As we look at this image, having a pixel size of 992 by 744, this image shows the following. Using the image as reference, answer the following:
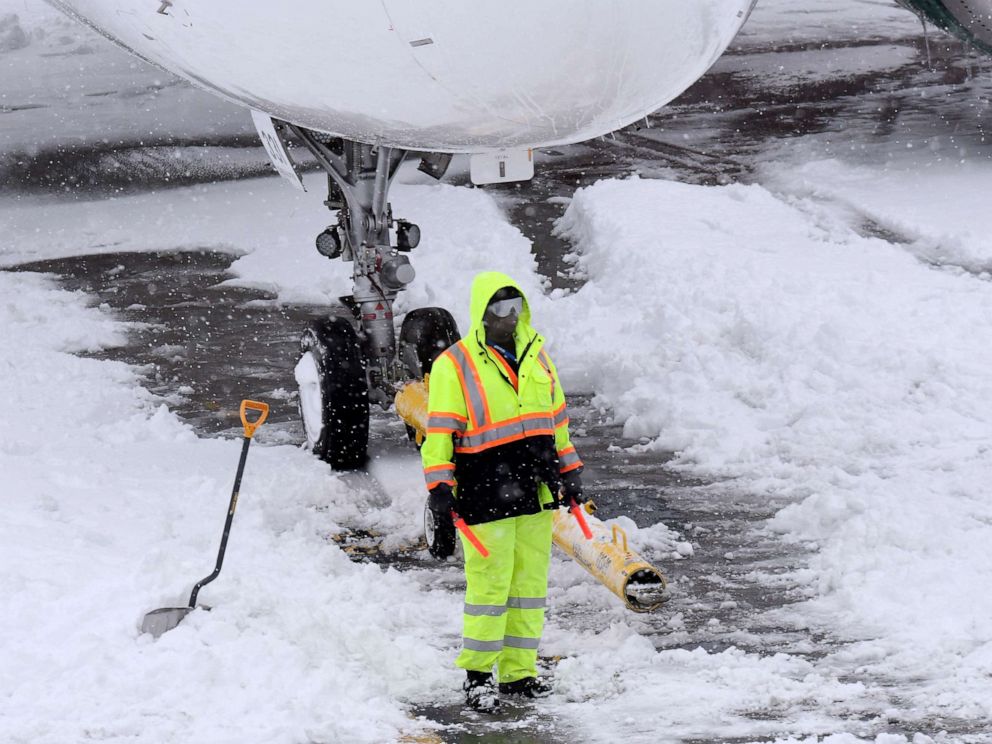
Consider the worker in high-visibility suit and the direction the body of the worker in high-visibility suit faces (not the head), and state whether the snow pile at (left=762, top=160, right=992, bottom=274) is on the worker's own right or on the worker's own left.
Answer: on the worker's own left

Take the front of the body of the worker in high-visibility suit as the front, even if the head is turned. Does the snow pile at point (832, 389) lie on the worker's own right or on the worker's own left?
on the worker's own left

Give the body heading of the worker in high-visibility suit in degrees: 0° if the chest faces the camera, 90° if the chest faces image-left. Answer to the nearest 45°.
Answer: approximately 315°
